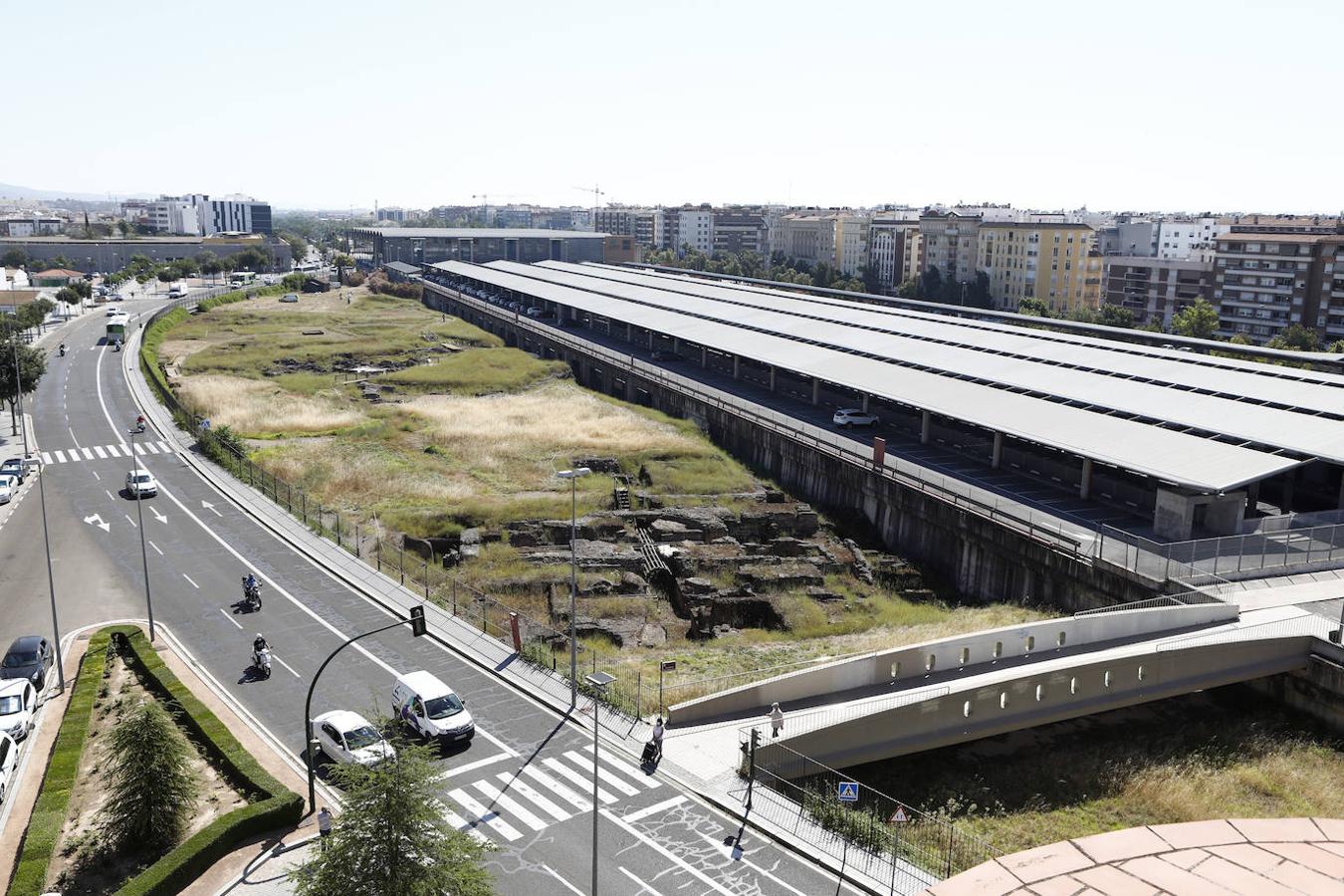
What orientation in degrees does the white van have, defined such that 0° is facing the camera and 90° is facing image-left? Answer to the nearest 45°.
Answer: approximately 315°

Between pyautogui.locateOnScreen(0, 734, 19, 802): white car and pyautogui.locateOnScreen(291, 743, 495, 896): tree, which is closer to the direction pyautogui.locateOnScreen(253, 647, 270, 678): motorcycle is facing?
the tree

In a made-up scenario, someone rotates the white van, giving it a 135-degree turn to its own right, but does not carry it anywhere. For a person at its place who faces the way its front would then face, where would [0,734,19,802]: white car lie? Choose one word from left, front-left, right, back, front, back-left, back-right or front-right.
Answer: front

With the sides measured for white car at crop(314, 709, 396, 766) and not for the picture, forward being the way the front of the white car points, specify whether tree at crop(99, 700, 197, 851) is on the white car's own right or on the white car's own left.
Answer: on the white car's own right

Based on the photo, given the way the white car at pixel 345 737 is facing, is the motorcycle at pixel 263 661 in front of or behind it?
behind

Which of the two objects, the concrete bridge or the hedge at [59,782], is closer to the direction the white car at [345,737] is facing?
the concrete bridge

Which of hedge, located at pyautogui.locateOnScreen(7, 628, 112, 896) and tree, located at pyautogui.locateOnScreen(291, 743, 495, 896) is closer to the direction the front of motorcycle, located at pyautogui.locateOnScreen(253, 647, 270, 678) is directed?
the tree

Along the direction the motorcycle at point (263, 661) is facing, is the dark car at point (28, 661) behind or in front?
behind
